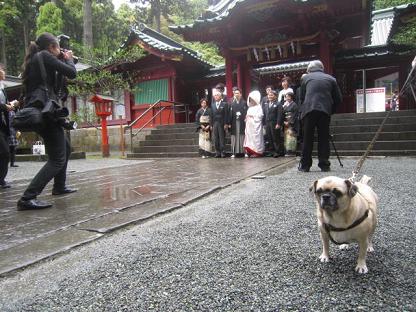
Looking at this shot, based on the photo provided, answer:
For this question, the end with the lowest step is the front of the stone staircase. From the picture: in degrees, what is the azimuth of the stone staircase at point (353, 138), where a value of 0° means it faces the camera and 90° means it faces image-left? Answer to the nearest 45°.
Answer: approximately 0°

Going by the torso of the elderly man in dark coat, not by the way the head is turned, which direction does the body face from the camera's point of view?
away from the camera

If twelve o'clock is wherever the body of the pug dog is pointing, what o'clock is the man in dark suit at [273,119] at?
The man in dark suit is roughly at 4 o'clock from the pug dog.

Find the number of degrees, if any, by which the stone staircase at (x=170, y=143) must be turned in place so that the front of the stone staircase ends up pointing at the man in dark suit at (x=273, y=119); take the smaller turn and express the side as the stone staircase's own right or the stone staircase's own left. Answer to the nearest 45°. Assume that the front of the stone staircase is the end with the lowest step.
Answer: approximately 45° to the stone staircase's own left

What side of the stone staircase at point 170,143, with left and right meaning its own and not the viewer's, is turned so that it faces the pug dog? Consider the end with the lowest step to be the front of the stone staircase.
front

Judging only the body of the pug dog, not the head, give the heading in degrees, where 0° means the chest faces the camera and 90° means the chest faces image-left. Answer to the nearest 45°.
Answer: approximately 45°

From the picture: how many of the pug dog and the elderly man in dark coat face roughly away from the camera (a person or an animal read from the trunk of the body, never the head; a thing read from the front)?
1

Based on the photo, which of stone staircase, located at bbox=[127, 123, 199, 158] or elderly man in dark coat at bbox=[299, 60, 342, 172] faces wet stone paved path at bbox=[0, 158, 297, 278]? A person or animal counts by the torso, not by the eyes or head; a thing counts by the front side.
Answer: the stone staircase

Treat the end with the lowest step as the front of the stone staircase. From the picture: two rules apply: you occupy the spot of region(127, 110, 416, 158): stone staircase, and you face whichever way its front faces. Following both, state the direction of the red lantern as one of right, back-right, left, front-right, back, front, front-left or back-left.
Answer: right

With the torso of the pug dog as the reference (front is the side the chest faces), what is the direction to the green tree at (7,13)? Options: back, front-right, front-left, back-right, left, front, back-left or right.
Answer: right

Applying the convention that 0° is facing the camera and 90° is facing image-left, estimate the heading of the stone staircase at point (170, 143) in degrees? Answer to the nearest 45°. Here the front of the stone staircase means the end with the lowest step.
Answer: approximately 0°

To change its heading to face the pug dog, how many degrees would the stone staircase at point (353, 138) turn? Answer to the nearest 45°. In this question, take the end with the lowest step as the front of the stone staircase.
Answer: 0° — it already faces it

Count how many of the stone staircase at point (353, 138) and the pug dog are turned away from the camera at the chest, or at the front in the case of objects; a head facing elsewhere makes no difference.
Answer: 0

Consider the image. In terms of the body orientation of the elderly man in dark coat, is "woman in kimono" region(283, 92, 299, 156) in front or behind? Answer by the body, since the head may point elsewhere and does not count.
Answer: in front

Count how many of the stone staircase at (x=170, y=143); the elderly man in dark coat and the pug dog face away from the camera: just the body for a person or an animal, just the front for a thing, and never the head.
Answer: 1
